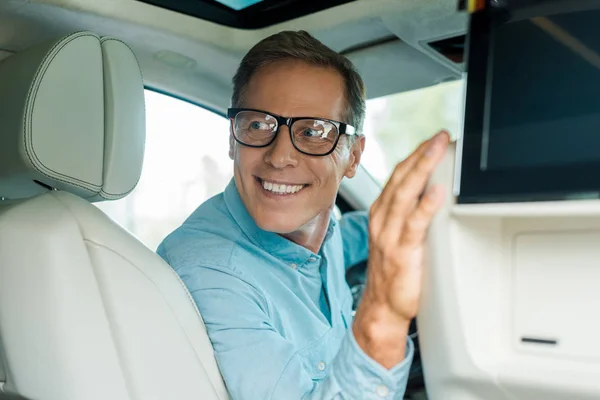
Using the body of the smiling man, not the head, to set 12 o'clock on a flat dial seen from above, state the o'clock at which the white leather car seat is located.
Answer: The white leather car seat is roughly at 3 o'clock from the smiling man.

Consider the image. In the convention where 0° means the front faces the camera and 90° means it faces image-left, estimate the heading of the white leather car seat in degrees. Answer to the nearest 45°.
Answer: approximately 225°

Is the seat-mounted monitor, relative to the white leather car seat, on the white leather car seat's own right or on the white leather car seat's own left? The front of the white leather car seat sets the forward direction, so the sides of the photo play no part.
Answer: on the white leather car seat's own right

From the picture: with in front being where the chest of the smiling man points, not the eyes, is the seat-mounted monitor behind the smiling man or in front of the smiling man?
in front

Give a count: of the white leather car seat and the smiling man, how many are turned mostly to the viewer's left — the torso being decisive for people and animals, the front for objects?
0

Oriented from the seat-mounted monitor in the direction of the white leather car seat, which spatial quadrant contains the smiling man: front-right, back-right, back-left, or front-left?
front-right

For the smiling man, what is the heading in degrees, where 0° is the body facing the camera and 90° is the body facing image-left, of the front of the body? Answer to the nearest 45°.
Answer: approximately 315°
